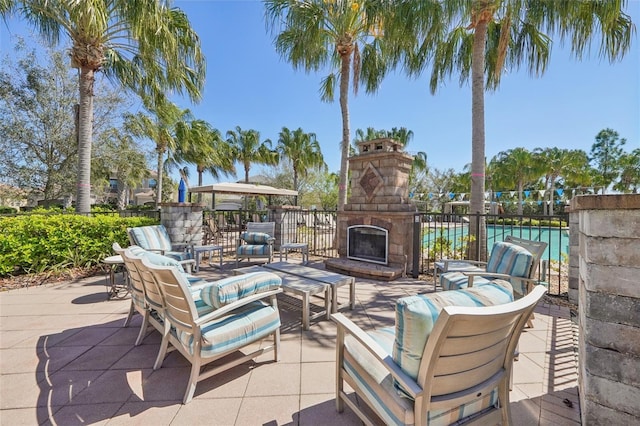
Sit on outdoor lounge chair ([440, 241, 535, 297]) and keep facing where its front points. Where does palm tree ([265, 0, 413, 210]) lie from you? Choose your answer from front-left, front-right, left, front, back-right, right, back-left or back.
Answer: right

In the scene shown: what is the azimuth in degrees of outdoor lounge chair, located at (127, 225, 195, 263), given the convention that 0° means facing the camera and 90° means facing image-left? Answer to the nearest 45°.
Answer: approximately 315°

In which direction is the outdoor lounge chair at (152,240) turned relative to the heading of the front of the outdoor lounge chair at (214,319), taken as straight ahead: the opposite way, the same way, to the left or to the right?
to the right

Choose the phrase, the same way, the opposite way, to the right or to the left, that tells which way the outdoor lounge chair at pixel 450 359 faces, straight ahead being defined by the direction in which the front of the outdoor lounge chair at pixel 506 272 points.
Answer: to the right

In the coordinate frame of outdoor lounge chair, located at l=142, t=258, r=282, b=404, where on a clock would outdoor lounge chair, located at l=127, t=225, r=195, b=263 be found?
outdoor lounge chair, located at l=127, t=225, r=195, b=263 is roughly at 10 o'clock from outdoor lounge chair, located at l=142, t=258, r=282, b=404.

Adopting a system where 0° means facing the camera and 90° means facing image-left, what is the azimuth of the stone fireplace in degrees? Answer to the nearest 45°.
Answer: approximately 45°

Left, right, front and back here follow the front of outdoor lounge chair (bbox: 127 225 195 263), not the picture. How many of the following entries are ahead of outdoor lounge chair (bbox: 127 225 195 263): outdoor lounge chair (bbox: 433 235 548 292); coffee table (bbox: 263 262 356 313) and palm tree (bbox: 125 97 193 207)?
2

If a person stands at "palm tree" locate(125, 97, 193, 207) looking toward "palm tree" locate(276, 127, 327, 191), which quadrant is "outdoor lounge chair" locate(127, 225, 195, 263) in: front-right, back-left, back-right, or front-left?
back-right

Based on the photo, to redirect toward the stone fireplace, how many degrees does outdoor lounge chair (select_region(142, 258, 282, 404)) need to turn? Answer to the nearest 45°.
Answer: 0° — it already faces it

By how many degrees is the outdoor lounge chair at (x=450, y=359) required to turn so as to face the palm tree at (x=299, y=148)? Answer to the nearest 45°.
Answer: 0° — it already faces it

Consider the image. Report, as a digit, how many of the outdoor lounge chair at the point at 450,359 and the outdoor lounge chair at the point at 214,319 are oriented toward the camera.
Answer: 0

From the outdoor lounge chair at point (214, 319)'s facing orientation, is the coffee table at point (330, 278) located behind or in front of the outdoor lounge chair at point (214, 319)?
in front

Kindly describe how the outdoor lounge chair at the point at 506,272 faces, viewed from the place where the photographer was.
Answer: facing the viewer and to the left of the viewer

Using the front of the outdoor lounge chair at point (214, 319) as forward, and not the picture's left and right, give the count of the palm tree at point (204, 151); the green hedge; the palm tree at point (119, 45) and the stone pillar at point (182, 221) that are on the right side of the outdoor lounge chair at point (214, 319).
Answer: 0

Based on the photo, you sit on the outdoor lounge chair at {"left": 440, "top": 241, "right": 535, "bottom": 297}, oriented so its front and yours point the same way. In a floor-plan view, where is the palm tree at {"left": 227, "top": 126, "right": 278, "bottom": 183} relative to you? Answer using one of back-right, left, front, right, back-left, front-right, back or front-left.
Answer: right

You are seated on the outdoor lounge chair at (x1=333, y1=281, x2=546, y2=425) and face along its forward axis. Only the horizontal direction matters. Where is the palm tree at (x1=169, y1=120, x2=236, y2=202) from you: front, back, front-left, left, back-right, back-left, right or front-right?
front

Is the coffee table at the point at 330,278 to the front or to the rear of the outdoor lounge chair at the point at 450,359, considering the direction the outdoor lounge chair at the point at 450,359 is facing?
to the front

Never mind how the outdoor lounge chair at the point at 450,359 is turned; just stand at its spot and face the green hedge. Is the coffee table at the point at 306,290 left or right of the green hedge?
right

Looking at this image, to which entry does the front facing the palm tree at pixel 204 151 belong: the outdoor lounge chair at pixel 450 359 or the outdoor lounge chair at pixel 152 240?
the outdoor lounge chair at pixel 450 359
